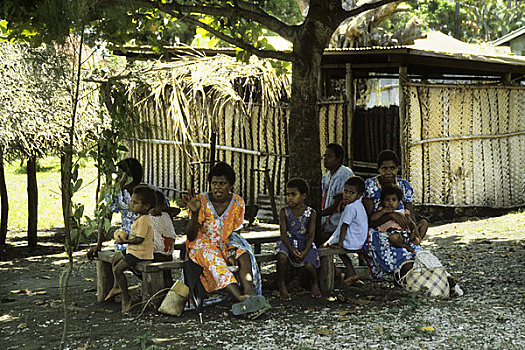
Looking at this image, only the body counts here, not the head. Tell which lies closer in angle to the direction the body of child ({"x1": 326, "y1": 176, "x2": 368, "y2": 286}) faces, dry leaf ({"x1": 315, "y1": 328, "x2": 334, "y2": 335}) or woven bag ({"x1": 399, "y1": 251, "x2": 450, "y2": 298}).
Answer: the dry leaf

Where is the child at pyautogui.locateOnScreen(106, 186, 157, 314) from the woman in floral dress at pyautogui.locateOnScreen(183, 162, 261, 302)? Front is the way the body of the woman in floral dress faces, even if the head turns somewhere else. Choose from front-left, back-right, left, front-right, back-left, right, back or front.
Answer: right

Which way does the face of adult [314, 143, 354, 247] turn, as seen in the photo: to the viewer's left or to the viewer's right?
to the viewer's left

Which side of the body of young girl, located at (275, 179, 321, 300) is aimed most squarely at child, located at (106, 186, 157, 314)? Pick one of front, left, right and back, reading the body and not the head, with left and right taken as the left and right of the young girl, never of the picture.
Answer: right

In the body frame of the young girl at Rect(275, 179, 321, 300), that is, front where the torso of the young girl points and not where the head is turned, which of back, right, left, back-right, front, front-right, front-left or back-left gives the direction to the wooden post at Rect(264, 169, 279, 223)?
back

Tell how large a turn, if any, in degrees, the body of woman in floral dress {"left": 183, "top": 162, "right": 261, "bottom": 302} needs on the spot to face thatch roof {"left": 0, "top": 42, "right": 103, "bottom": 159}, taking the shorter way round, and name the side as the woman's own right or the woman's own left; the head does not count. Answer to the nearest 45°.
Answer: approximately 135° to the woman's own right

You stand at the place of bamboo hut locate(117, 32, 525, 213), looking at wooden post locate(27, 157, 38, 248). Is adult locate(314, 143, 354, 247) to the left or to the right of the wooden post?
left

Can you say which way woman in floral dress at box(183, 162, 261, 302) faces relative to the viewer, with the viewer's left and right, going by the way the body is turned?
facing the viewer

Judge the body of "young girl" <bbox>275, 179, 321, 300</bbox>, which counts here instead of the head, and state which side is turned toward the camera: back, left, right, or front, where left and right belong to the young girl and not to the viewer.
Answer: front
